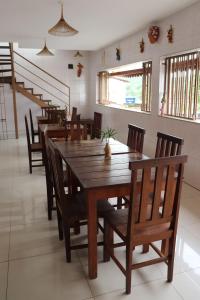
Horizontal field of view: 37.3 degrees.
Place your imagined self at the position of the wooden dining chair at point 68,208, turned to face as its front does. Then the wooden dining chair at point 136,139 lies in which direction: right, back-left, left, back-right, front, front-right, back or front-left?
front-left

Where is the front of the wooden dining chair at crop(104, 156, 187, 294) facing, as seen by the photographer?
facing away from the viewer and to the left of the viewer

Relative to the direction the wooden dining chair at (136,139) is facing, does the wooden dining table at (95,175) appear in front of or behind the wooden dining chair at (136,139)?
in front

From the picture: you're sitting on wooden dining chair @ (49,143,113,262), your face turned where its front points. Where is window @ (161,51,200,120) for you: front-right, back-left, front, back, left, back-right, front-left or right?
front-left

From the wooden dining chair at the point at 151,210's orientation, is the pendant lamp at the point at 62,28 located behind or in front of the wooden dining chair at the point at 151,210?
in front

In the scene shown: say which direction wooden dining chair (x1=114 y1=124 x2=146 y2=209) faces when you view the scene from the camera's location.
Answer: facing the viewer and to the left of the viewer

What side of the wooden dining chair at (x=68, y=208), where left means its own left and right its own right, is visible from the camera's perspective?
right

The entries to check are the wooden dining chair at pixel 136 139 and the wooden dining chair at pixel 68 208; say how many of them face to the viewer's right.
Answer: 1

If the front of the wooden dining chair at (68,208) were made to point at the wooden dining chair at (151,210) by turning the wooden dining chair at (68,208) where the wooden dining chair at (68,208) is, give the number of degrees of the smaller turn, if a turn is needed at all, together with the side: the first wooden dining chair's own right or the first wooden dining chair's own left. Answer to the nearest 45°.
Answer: approximately 45° to the first wooden dining chair's own right

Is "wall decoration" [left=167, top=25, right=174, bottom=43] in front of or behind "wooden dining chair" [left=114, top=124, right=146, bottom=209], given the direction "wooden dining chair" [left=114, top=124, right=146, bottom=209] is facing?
behind

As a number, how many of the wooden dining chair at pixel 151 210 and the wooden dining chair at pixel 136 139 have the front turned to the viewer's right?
0

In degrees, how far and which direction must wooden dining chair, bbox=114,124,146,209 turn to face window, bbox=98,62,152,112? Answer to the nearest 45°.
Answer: approximately 135° to its right

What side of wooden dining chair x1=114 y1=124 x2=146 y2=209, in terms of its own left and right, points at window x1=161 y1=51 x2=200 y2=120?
back
